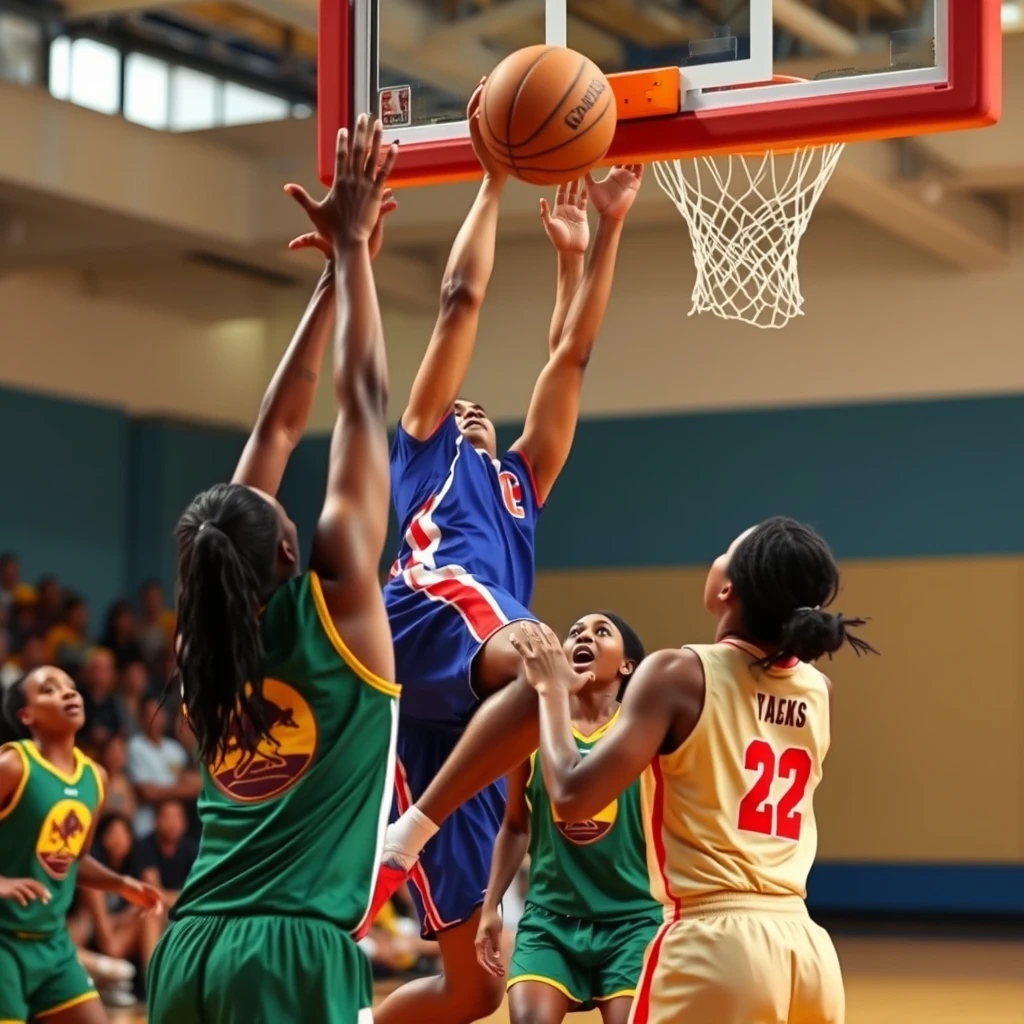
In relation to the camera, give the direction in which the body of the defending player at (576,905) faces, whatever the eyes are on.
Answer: toward the camera

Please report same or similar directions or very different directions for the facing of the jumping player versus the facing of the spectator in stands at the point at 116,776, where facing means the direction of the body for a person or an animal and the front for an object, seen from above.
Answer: same or similar directions

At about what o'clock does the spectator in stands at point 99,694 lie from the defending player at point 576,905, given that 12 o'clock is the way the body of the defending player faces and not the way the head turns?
The spectator in stands is roughly at 5 o'clock from the defending player.

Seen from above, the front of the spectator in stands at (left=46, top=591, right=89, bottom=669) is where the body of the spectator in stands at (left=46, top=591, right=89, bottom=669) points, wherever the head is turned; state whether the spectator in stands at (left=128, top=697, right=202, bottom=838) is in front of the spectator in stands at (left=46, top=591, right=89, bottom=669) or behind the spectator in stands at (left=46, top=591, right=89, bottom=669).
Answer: in front

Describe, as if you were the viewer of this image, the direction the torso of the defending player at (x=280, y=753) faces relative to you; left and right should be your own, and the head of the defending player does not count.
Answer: facing away from the viewer and to the right of the viewer

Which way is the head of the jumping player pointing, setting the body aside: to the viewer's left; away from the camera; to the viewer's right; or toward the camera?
toward the camera

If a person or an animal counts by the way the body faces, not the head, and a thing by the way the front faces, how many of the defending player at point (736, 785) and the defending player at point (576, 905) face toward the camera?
1

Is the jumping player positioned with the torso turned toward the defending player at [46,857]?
no

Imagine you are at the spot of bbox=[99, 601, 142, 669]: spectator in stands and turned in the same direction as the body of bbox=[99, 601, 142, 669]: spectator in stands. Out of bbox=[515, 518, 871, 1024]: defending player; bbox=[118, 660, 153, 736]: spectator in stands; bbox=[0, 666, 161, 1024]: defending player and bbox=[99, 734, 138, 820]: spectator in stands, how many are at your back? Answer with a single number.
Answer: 0

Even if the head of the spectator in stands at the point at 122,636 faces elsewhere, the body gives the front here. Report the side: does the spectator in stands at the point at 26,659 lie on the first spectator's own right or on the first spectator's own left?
on the first spectator's own right

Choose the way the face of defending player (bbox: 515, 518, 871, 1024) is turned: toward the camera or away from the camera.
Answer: away from the camera

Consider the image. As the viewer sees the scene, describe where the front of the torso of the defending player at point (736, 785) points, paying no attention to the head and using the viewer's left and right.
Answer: facing away from the viewer and to the left of the viewer

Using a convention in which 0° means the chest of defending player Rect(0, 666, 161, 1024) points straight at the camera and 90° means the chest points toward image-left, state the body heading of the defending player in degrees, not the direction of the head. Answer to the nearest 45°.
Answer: approximately 315°

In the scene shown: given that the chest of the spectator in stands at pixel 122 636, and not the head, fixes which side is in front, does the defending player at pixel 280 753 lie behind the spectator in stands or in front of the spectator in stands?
in front

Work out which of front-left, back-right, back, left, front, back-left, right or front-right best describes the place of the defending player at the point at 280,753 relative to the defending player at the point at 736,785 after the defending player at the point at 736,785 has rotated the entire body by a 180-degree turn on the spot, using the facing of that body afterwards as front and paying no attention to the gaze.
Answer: right

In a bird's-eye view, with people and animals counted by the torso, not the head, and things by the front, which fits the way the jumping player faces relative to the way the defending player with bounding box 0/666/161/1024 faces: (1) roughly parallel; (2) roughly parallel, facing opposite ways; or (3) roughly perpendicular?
roughly parallel
